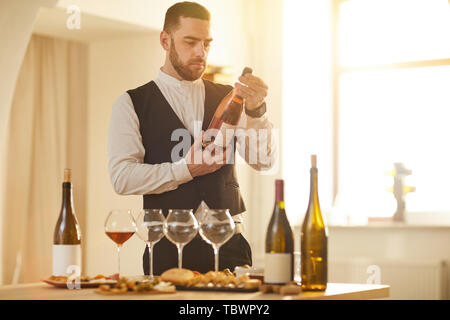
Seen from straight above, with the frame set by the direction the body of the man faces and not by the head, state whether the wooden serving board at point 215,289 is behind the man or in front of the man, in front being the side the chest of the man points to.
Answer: in front

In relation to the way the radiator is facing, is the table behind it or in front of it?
in front

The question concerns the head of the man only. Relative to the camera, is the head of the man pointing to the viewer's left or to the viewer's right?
to the viewer's right

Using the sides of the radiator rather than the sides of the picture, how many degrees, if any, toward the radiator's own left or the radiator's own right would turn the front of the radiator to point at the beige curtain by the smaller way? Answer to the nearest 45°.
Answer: approximately 90° to the radiator's own right

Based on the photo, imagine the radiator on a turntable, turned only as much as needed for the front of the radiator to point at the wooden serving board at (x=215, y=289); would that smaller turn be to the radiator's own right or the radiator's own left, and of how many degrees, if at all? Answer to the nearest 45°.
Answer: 0° — it already faces it

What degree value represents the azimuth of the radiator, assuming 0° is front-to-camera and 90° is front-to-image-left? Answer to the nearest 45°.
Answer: approximately 0°

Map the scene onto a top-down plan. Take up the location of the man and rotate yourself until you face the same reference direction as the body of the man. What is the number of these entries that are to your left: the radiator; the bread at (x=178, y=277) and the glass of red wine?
1

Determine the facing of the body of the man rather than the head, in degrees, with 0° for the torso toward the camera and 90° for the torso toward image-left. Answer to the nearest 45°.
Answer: approximately 315°

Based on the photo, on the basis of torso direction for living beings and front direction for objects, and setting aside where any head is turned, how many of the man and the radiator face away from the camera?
0

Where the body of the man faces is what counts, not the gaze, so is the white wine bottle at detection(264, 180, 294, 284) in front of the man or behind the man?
in front

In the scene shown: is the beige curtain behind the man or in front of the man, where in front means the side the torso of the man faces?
behind
